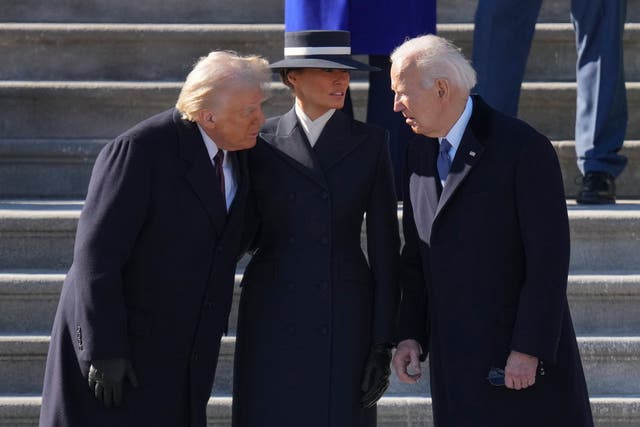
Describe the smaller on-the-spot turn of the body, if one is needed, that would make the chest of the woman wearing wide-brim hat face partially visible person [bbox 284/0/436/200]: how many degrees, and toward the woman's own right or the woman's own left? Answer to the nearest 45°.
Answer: approximately 180°

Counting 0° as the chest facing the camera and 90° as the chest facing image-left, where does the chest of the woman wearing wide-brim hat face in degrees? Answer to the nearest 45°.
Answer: approximately 0°

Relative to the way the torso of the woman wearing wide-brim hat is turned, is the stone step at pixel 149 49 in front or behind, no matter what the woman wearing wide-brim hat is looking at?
behind

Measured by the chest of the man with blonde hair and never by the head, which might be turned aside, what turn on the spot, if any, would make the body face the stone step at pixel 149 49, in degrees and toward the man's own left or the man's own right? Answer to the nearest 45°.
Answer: approximately 135° to the man's own left

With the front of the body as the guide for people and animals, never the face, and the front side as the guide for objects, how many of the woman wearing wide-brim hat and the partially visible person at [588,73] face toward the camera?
2

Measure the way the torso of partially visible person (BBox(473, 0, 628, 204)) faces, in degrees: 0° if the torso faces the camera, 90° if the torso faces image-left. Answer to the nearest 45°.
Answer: approximately 0°

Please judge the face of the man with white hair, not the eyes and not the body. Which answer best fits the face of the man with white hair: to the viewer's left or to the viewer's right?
to the viewer's left
